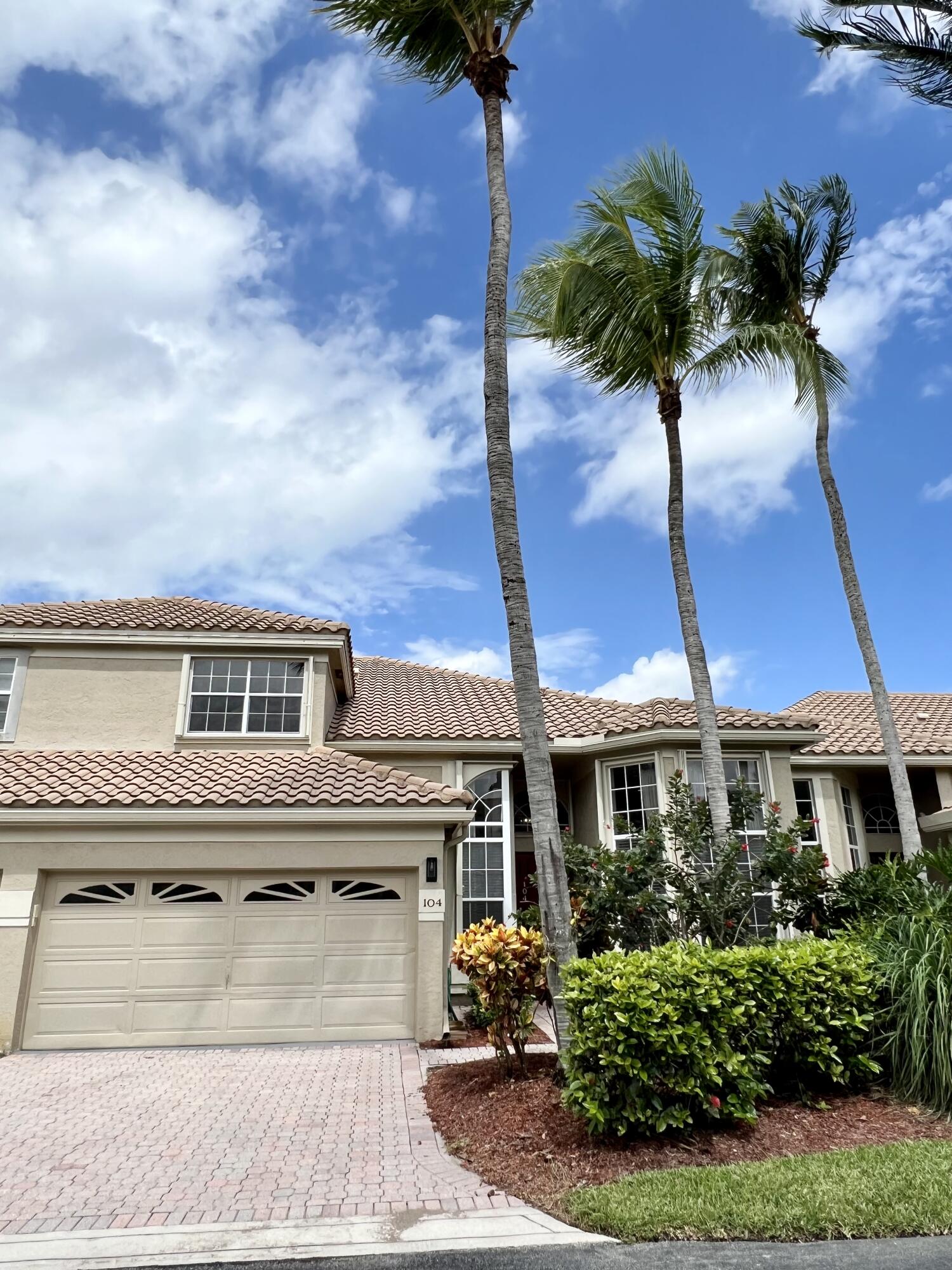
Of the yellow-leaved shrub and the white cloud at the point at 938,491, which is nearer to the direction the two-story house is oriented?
the yellow-leaved shrub

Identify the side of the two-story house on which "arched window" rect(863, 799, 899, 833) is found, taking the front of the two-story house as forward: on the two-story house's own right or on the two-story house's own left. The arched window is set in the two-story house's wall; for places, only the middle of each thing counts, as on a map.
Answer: on the two-story house's own left

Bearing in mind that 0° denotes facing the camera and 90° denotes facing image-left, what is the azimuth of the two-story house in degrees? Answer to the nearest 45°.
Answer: approximately 0°

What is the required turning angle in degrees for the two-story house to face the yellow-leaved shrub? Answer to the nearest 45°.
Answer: approximately 45° to its left

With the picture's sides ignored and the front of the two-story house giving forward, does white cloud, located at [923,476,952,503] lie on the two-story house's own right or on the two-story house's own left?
on the two-story house's own left
